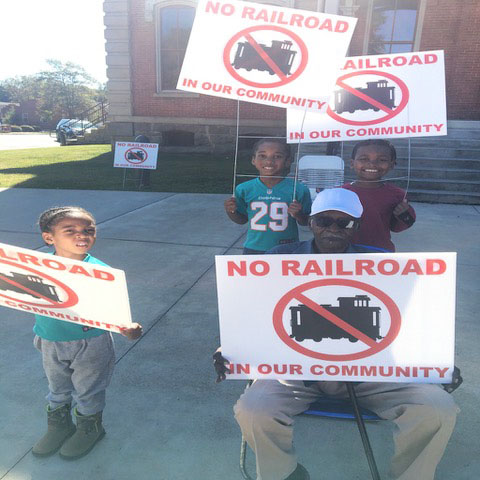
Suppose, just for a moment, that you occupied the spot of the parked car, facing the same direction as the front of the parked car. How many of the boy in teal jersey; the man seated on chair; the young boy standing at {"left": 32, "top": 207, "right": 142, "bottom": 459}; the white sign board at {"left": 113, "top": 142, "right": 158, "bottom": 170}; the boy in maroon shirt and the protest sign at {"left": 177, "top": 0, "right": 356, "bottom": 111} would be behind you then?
0

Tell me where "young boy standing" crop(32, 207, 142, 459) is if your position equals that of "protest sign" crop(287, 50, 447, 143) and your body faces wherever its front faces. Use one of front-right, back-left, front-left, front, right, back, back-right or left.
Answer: front-right

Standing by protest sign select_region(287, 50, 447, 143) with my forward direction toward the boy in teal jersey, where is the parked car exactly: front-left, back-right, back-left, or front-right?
front-right

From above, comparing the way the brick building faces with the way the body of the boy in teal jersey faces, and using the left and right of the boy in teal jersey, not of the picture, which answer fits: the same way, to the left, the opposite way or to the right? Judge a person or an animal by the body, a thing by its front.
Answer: the same way

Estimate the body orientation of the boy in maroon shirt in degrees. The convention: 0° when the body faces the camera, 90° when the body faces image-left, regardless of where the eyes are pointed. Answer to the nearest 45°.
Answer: approximately 0°

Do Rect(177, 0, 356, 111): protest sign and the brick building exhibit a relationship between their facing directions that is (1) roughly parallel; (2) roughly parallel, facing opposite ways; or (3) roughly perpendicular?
roughly parallel

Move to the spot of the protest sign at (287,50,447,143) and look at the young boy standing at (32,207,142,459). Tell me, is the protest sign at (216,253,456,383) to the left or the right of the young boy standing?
left

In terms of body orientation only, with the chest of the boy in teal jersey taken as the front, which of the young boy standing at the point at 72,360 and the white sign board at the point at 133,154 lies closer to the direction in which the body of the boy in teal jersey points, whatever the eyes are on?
the young boy standing

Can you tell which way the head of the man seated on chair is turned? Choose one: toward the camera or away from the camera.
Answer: toward the camera

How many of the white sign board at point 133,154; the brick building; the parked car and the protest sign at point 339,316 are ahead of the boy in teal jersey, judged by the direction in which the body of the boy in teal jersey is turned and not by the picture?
1

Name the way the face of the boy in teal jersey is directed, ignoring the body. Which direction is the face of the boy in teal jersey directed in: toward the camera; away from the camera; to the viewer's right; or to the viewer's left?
toward the camera

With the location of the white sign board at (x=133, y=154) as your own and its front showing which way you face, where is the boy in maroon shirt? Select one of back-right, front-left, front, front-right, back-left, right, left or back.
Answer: front

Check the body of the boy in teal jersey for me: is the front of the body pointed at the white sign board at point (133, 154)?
no

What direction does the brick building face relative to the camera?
toward the camera

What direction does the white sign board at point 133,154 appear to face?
toward the camera

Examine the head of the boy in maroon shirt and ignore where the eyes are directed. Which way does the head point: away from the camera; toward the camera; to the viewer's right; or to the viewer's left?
toward the camera

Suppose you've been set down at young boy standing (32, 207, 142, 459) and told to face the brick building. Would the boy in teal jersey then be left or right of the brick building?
right

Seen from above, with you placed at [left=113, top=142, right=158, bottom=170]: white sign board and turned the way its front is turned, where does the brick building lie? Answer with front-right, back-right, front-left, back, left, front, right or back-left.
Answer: back
